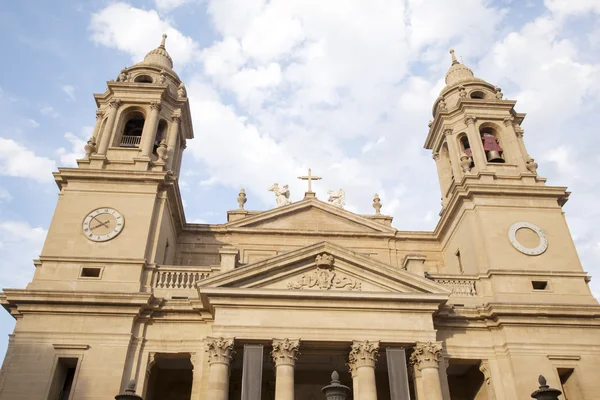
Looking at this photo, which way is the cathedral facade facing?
toward the camera
